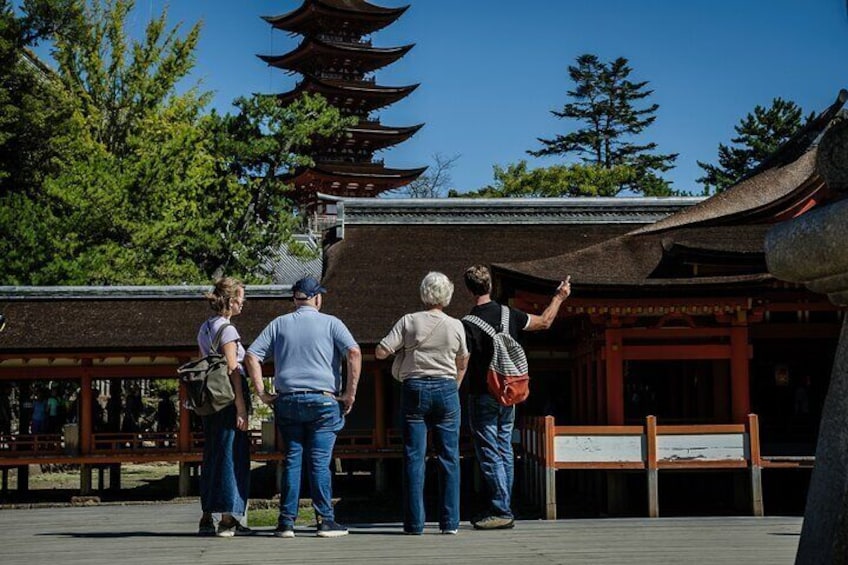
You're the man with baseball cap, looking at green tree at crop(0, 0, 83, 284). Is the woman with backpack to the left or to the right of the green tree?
left

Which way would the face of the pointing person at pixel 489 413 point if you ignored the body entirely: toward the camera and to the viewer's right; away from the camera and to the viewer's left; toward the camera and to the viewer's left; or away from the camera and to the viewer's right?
away from the camera and to the viewer's right

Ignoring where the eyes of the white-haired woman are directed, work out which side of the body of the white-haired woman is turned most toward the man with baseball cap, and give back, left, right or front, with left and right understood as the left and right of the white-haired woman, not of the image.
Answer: left

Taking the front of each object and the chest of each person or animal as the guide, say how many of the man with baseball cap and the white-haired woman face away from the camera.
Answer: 2

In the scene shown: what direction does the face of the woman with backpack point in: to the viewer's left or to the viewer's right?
to the viewer's right

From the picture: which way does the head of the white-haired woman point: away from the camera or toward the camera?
away from the camera

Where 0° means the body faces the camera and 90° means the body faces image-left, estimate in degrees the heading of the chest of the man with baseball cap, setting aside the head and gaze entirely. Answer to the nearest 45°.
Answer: approximately 180°

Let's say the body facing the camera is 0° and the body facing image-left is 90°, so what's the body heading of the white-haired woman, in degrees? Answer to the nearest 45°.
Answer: approximately 180°

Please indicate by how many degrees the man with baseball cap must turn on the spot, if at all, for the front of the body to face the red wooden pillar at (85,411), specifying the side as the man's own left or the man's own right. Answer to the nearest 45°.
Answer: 0° — they already face it
